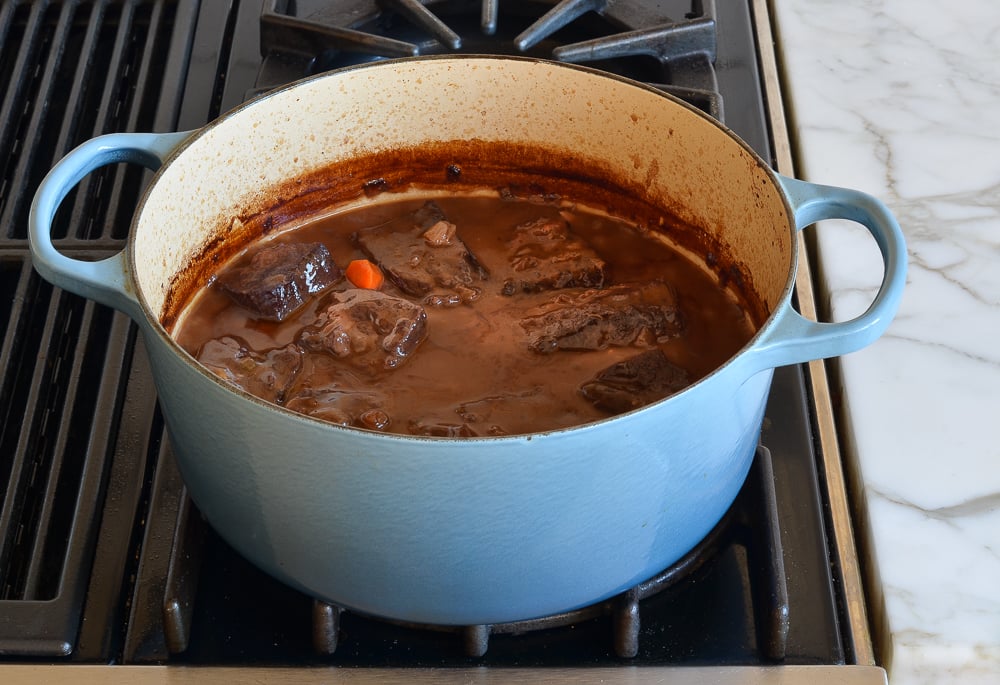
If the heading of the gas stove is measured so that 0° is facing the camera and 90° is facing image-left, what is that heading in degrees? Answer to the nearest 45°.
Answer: approximately 0°
